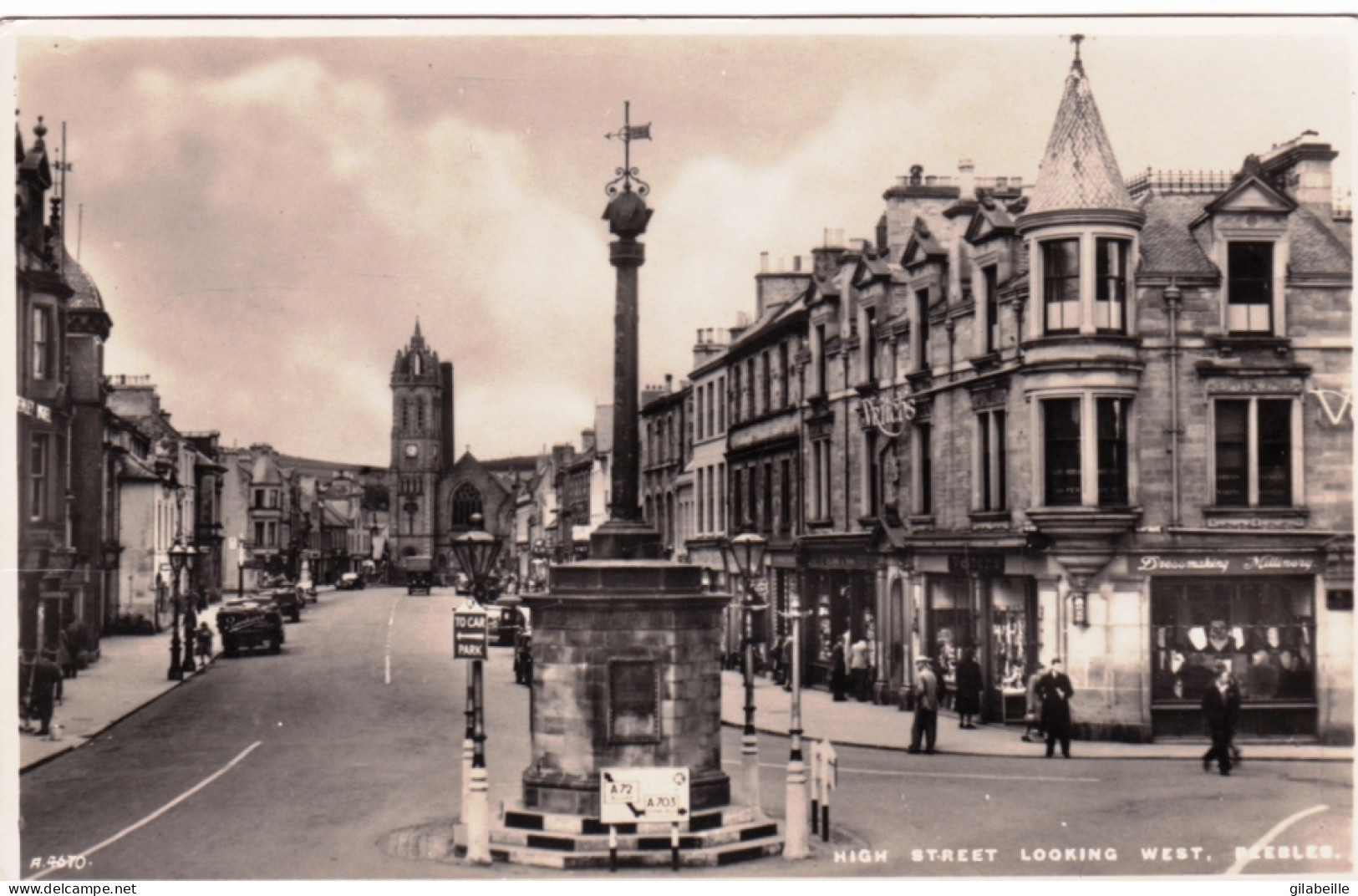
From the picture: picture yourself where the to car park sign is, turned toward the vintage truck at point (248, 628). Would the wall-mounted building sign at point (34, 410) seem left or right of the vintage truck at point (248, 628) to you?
left

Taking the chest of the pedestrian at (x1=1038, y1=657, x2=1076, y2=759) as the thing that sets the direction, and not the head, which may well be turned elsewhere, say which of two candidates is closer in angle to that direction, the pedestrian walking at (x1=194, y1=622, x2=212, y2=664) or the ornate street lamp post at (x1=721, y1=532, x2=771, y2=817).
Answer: the ornate street lamp post

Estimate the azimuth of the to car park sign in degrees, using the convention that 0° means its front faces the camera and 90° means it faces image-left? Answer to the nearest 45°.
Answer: approximately 0°
